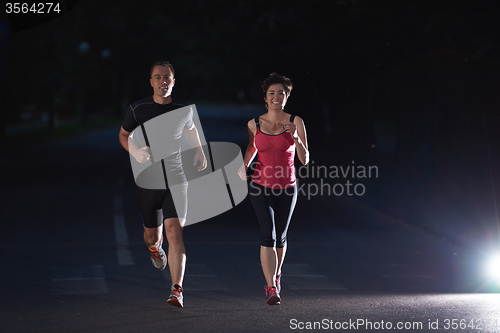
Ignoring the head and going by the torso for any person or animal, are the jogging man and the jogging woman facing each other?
no

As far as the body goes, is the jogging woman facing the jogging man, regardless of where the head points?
no

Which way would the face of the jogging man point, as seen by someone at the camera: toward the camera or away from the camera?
toward the camera

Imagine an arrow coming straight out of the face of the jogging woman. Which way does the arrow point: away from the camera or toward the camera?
toward the camera

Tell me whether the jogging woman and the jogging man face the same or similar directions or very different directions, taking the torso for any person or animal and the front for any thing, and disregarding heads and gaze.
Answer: same or similar directions

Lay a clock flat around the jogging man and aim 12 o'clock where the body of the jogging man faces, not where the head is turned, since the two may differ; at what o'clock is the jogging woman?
The jogging woman is roughly at 9 o'clock from the jogging man.

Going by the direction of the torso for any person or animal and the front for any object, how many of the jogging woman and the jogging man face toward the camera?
2

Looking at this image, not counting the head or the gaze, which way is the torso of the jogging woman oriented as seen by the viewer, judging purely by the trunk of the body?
toward the camera
